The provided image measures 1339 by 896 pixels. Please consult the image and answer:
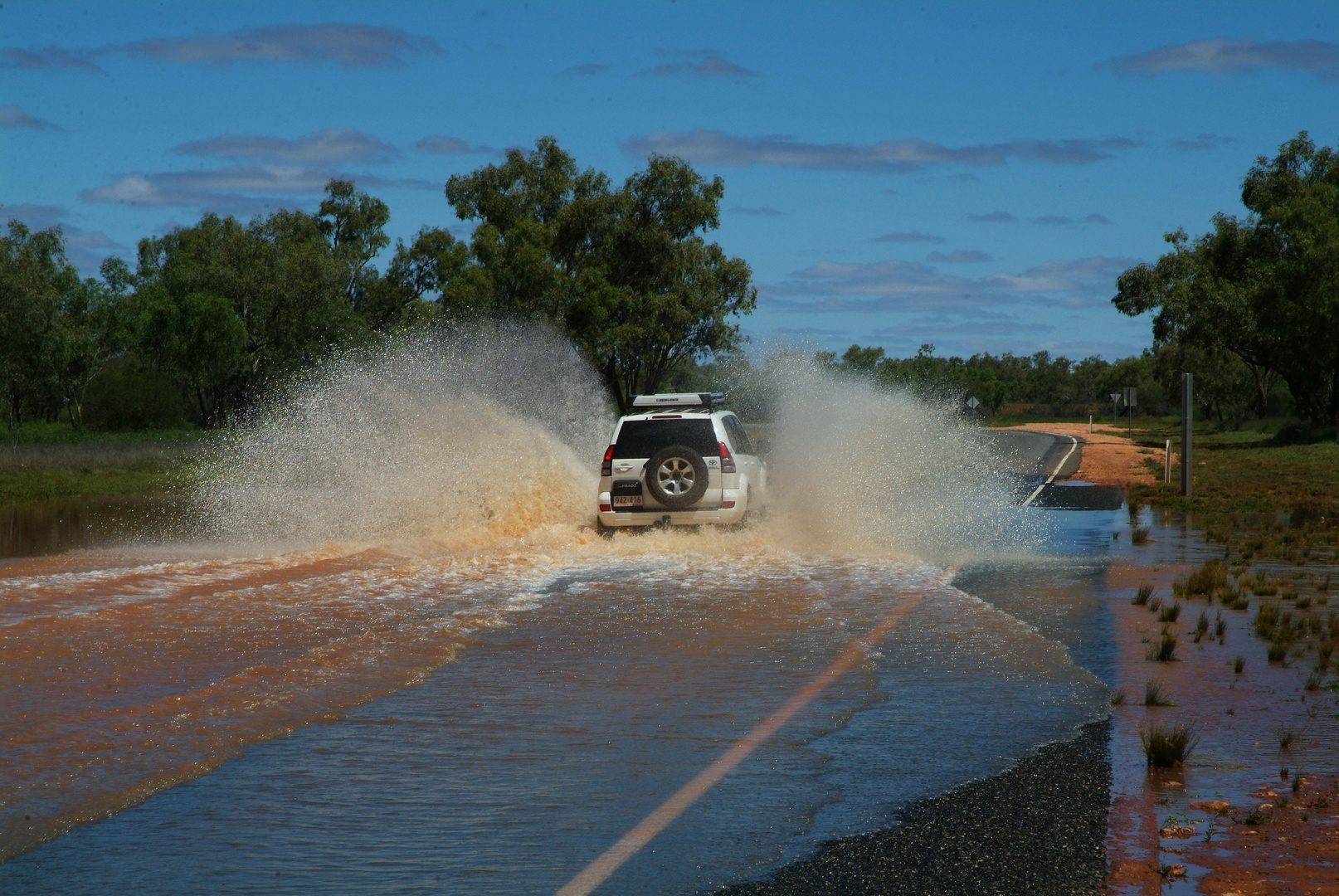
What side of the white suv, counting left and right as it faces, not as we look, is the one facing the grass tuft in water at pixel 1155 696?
back

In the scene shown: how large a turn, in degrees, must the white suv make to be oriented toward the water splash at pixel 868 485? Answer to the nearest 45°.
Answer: approximately 45° to its right

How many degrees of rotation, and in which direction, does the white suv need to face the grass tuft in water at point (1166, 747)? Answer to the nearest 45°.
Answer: approximately 180°

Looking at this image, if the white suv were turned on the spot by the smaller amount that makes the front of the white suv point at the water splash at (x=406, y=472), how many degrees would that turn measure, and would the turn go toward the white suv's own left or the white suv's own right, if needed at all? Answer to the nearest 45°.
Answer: approximately 45° to the white suv's own left

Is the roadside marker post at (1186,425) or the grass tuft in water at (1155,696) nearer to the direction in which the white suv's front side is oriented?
the roadside marker post

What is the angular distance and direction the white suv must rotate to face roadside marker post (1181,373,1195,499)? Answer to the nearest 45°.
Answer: approximately 45° to its right

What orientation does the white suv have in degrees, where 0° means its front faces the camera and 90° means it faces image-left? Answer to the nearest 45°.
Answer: approximately 180°

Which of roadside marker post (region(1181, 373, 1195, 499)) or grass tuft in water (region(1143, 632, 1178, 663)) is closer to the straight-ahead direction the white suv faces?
the roadside marker post

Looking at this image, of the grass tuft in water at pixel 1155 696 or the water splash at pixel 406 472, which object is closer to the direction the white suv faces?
the water splash
